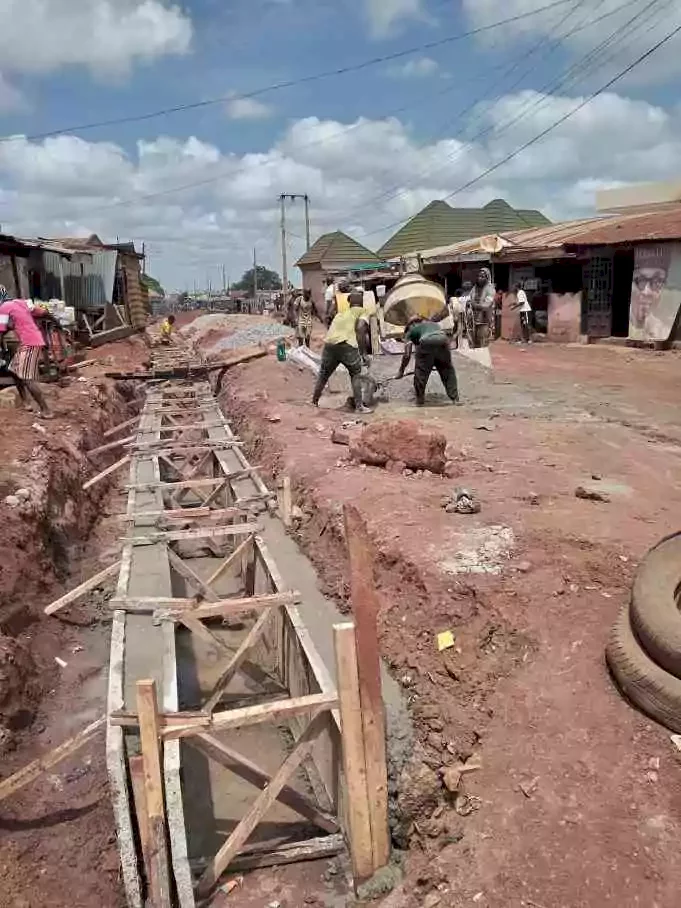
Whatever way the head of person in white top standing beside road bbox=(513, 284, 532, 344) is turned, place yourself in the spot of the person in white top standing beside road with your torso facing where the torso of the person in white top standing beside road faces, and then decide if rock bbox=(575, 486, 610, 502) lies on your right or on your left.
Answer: on your left

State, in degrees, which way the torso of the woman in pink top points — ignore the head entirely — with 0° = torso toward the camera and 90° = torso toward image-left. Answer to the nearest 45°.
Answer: approximately 90°

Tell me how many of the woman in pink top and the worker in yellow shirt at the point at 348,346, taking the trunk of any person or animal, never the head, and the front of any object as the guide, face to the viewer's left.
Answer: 1

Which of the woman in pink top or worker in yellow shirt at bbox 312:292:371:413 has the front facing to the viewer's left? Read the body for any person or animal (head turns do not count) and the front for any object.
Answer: the woman in pink top
